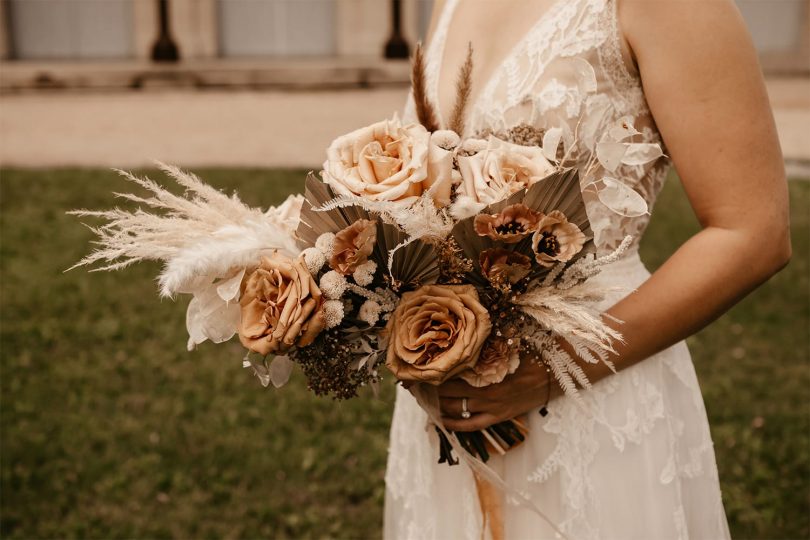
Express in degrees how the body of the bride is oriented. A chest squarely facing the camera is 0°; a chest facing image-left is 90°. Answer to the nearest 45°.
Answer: approximately 45°
